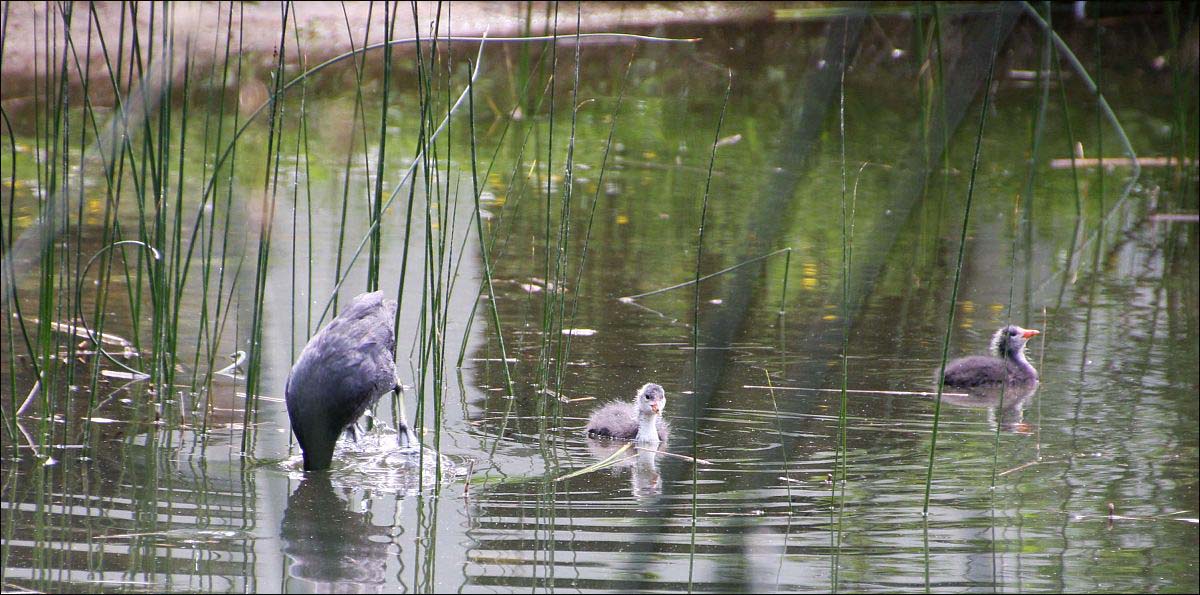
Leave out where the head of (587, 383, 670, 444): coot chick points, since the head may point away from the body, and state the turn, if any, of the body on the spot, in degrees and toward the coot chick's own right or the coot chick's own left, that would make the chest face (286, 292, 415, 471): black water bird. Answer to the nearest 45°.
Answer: approximately 90° to the coot chick's own right

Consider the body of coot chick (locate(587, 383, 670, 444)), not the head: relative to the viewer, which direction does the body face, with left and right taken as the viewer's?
facing the viewer and to the right of the viewer

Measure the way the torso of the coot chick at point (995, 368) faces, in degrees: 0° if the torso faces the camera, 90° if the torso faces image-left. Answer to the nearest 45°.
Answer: approximately 270°

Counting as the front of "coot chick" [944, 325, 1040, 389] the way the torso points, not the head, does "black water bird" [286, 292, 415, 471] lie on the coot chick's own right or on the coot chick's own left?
on the coot chick's own right

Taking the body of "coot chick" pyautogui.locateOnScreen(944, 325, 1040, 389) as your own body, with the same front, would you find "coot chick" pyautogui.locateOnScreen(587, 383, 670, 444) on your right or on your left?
on your right

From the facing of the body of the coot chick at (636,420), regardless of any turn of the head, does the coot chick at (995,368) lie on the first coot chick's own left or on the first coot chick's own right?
on the first coot chick's own left

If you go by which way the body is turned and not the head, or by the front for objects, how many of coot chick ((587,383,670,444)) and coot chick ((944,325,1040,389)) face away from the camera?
0
